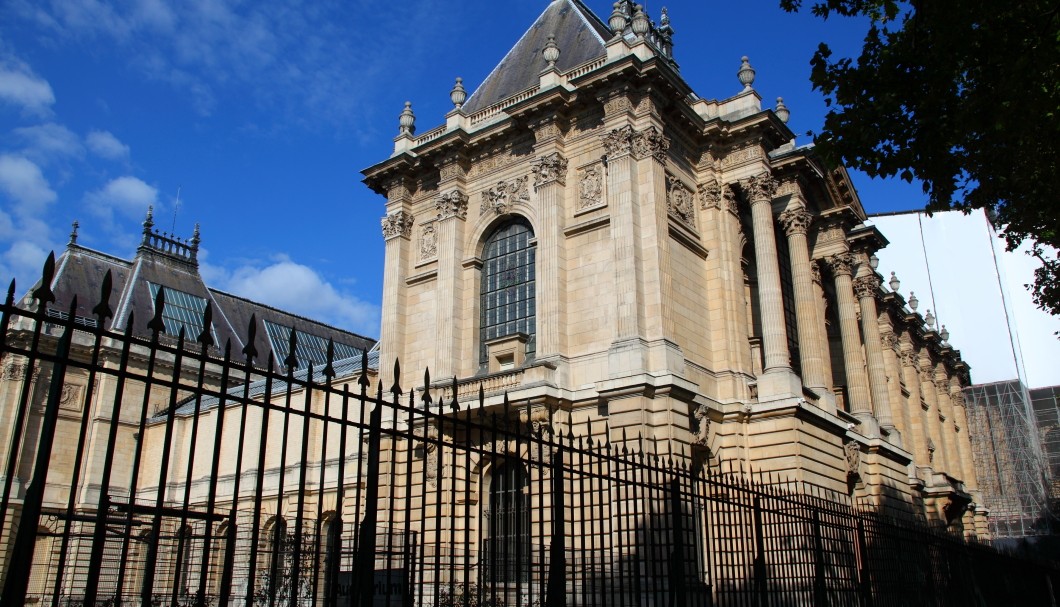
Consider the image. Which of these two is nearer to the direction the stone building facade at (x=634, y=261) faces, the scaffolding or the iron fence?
the iron fence

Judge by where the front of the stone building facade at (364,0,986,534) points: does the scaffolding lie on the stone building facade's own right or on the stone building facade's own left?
on the stone building facade's own left
